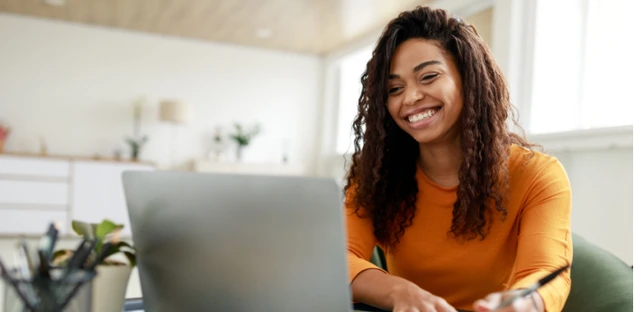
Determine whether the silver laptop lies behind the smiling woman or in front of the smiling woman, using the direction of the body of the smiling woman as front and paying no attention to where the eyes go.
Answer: in front

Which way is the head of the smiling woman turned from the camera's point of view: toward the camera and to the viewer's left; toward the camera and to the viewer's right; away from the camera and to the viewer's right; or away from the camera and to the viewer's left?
toward the camera and to the viewer's left

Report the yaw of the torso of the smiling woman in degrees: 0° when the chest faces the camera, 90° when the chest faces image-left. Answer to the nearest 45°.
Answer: approximately 45°

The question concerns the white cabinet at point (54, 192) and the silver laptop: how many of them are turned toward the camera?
1

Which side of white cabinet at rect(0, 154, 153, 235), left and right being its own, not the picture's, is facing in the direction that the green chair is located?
front

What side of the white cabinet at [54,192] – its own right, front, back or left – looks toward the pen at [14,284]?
front

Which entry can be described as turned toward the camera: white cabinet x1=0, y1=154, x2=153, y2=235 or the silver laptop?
the white cabinet

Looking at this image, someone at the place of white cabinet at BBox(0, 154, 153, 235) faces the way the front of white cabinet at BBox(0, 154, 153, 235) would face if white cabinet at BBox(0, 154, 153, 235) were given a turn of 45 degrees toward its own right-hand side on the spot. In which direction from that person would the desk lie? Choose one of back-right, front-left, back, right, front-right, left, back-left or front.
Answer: front-left

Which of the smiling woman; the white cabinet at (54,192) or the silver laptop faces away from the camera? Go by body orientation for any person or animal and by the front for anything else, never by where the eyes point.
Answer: the silver laptop

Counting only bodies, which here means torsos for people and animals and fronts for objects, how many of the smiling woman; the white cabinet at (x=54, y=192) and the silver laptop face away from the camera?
1

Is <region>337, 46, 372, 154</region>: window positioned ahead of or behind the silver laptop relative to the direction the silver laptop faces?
ahead

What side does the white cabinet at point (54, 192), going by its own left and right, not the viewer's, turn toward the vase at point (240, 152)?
left

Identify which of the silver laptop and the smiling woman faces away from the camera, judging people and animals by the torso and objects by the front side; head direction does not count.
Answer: the silver laptop

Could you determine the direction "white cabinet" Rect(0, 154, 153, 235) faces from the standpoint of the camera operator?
facing the viewer

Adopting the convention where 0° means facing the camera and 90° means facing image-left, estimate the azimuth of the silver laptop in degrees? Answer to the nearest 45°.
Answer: approximately 180°

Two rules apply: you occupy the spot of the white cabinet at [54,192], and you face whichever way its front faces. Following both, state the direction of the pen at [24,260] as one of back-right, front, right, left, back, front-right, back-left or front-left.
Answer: front
